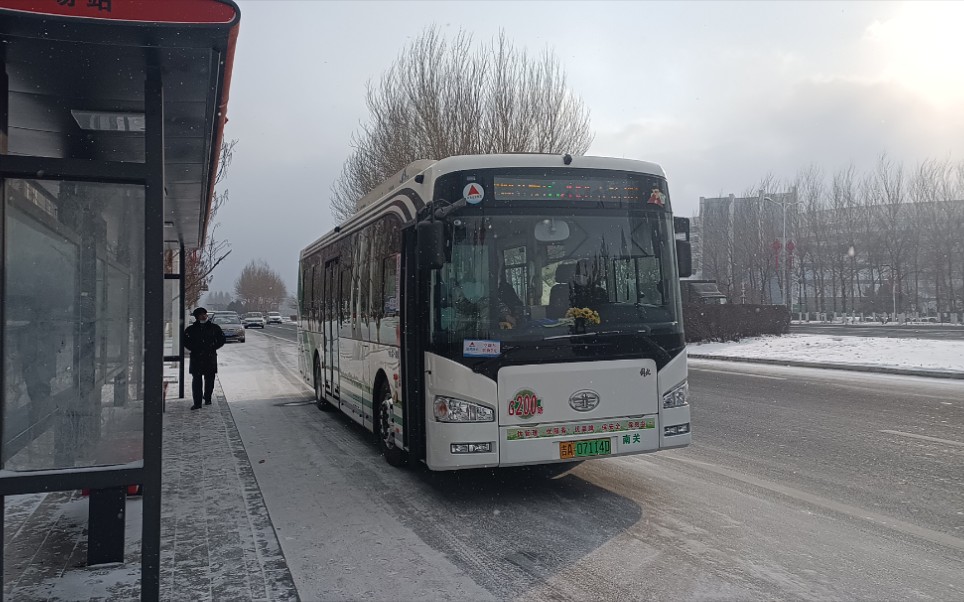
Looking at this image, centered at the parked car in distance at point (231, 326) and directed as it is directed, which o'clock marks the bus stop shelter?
The bus stop shelter is roughly at 12 o'clock from the parked car in distance.

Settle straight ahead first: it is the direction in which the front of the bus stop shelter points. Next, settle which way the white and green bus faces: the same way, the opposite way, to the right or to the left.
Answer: to the right

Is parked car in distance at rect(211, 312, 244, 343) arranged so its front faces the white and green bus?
yes

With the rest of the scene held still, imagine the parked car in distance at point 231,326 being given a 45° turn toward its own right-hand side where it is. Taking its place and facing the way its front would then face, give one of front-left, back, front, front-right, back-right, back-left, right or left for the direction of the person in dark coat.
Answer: front-left

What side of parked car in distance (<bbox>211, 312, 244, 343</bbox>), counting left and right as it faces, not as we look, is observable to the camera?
front

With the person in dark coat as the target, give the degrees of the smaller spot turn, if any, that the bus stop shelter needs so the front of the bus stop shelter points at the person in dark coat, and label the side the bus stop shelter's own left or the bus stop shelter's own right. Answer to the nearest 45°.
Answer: approximately 90° to the bus stop shelter's own left

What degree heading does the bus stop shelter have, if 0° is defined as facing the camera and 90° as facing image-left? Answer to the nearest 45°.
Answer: approximately 270°

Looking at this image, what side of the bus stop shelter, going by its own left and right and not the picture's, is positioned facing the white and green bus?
front

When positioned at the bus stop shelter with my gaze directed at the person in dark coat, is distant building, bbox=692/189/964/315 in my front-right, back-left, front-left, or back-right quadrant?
front-right

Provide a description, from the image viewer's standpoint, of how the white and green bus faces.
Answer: facing the viewer and to the right of the viewer

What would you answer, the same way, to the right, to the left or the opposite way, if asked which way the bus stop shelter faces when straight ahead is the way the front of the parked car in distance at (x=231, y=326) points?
to the left

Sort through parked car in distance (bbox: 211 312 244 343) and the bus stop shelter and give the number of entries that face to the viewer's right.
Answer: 1

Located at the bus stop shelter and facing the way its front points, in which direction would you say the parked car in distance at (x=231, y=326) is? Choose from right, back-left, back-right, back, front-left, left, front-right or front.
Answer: left

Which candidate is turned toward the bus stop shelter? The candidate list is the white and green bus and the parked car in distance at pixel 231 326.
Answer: the parked car in distance

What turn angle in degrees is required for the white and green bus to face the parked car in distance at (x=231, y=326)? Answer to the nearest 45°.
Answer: approximately 180°

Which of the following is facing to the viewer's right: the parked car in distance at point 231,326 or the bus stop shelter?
the bus stop shelter
